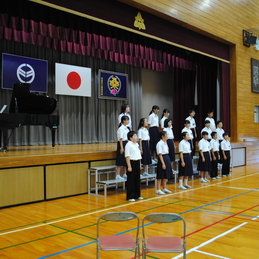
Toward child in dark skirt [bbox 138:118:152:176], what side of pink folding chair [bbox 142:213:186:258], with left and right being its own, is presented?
front

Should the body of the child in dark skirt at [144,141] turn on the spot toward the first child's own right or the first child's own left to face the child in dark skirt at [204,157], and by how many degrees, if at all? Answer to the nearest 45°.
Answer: approximately 90° to the first child's own left

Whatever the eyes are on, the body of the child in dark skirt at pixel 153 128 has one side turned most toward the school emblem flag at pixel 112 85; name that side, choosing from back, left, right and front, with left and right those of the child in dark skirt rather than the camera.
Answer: back

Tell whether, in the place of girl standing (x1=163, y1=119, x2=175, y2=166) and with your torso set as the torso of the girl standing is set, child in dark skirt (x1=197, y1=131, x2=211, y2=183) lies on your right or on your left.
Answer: on your left

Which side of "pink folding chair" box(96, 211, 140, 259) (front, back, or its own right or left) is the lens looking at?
back

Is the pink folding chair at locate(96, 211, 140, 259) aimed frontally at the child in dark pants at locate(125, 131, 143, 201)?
yes

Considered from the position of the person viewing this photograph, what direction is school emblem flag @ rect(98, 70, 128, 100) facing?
facing the viewer and to the right of the viewer
